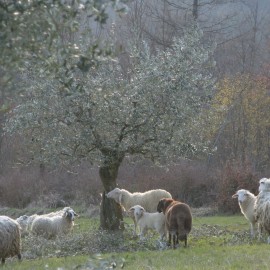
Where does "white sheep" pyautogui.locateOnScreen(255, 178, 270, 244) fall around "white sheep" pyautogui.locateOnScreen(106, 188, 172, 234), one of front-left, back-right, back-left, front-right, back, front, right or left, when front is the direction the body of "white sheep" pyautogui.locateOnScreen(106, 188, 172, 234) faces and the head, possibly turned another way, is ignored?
back-left

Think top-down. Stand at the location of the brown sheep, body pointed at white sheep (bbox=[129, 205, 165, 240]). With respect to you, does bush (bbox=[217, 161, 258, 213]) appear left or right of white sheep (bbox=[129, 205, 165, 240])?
right

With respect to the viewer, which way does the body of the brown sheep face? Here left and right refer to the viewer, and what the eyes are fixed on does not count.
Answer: facing away from the viewer and to the left of the viewer

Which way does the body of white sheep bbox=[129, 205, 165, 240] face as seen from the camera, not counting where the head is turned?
to the viewer's left

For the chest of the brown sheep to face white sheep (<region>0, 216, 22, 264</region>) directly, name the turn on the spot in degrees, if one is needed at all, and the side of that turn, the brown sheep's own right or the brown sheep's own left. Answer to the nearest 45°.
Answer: approximately 45° to the brown sheep's own left

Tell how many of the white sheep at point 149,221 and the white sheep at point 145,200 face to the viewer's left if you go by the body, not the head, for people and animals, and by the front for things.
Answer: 2

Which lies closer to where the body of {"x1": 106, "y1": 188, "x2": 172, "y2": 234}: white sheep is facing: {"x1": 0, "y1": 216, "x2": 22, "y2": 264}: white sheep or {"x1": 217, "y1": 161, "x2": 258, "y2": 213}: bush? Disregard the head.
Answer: the white sheep

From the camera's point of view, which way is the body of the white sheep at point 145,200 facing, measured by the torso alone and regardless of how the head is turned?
to the viewer's left

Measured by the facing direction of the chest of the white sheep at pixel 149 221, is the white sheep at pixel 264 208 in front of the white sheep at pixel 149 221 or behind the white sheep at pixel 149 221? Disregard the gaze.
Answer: behind

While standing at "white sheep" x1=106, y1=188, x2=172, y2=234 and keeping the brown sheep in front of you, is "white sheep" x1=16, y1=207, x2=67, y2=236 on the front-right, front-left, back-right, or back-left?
back-right

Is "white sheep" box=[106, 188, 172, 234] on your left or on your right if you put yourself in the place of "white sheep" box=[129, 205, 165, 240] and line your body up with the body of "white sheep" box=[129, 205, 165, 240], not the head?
on your right

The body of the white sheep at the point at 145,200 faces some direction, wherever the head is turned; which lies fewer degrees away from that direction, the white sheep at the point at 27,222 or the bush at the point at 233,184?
the white sheep
